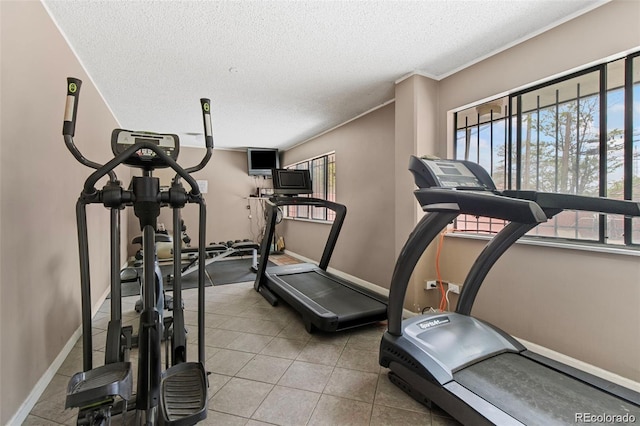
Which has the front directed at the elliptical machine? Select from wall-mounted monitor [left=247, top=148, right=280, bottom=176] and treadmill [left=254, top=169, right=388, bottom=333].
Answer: the wall-mounted monitor

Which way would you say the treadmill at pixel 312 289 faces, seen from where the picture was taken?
facing away from the viewer and to the left of the viewer

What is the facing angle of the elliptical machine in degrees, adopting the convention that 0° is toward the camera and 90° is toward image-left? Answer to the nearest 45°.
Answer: approximately 180°

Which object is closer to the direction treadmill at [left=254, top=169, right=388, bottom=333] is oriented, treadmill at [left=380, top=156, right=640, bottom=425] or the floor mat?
the floor mat

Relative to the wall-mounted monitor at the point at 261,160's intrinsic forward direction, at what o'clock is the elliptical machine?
The elliptical machine is roughly at 12 o'clock from the wall-mounted monitor.

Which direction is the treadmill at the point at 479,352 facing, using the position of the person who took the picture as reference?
facing away from the viewer and to the left of the viewer

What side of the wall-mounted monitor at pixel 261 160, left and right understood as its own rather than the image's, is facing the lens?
front

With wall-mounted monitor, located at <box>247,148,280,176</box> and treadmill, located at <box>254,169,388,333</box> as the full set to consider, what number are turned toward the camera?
1

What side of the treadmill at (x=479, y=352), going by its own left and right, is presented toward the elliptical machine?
left

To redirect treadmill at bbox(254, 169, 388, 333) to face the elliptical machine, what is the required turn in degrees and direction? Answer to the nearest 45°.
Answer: approximately 135° to its left

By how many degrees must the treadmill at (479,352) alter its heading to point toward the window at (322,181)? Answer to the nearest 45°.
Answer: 0° — it already faces it

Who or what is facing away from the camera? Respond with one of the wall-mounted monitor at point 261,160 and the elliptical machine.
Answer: the elliptical machine

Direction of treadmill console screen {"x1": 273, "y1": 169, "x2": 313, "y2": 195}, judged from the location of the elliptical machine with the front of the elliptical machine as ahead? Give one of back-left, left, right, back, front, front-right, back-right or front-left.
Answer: front-right
